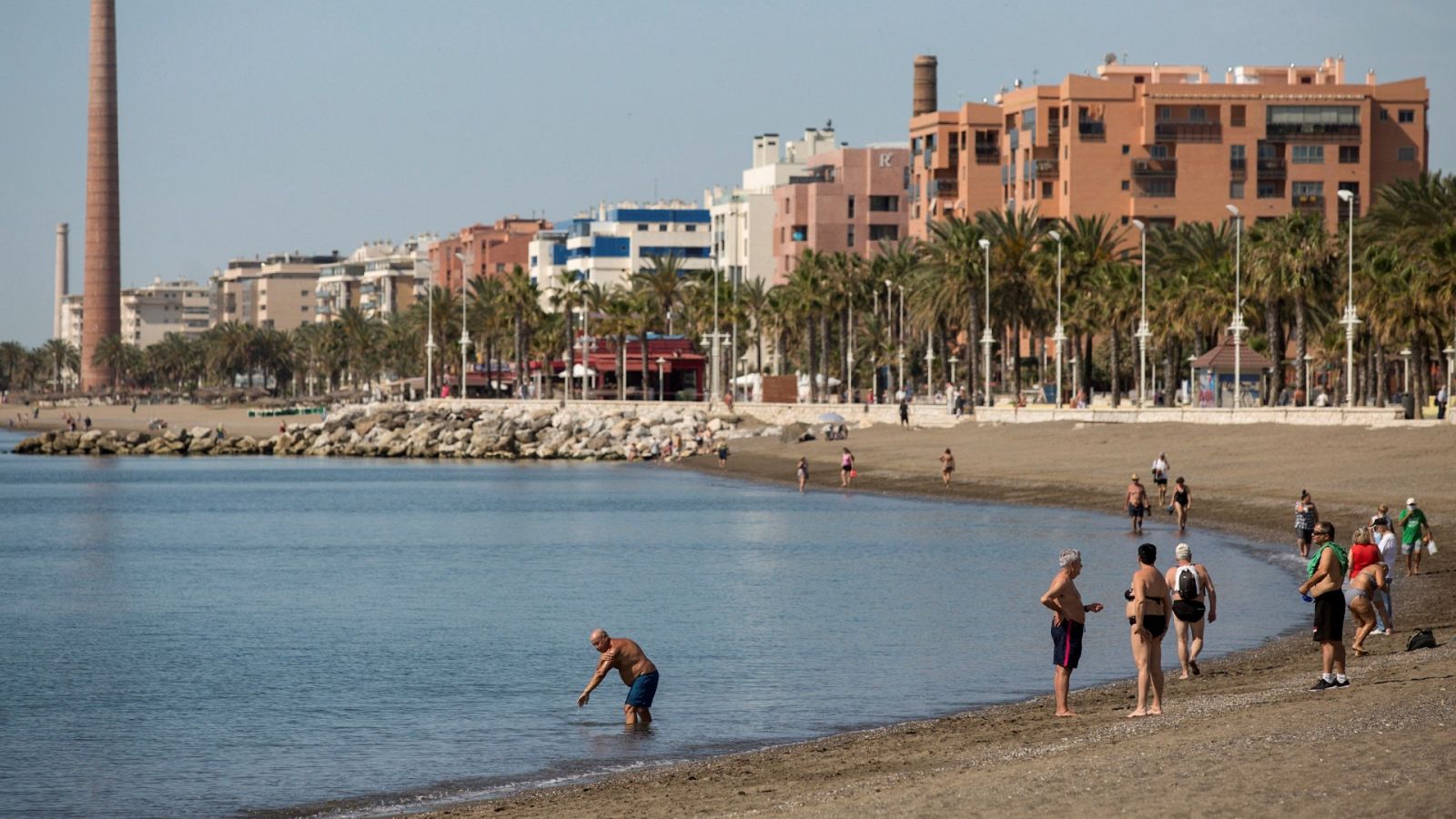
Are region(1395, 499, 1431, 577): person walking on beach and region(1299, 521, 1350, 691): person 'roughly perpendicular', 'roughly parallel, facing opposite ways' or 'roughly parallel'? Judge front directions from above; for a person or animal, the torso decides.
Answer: roughly perpendicular

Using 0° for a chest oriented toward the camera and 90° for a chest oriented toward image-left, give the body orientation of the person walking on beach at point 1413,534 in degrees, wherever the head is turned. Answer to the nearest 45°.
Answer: approximately 0°

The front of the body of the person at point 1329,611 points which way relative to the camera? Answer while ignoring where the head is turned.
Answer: to the viewer's left

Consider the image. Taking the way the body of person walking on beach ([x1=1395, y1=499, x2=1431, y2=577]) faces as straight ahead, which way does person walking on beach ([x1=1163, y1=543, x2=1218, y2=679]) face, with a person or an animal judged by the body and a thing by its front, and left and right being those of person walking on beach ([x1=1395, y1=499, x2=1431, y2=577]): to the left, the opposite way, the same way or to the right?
the opposite way

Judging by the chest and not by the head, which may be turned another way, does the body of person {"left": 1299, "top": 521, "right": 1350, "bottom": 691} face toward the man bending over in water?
yes

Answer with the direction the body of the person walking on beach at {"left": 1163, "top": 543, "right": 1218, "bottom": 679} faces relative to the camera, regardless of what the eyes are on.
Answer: away from the camera

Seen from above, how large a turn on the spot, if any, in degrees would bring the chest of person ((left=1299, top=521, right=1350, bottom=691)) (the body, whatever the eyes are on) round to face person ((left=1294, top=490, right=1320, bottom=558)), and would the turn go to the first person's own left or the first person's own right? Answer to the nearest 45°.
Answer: approximately 90° to the first person's own right

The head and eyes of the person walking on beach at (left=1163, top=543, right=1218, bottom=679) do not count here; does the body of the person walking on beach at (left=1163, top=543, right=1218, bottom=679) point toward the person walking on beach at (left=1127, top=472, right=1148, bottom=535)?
yes

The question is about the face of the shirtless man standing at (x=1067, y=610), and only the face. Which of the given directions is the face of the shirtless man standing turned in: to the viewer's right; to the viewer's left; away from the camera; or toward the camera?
to the viewer's right

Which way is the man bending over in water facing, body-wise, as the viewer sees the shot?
to the viewer's left

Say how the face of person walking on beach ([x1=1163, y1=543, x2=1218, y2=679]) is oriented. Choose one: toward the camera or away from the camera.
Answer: away from the camera
